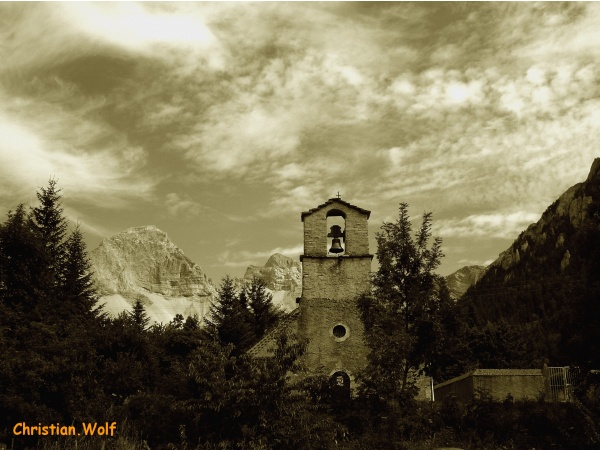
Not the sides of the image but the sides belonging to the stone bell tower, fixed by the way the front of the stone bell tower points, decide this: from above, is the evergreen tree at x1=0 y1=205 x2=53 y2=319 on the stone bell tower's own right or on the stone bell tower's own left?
on the stone bell tower's own right

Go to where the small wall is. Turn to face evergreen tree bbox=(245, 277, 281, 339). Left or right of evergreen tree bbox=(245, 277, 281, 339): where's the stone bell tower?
left

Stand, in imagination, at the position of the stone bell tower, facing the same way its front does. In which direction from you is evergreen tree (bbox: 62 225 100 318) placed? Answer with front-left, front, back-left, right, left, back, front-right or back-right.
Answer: back-right

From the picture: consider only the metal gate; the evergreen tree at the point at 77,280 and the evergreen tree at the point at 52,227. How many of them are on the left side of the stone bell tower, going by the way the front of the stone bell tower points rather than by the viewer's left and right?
1

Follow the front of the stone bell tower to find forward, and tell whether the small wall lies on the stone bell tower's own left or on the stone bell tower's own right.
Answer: on the stone bell tower's own left

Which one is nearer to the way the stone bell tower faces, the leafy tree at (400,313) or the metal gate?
the leafy tree

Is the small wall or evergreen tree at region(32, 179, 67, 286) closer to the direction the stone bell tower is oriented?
the small wall

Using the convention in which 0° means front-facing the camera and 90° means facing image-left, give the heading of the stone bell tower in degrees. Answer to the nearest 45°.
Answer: approximately 0°

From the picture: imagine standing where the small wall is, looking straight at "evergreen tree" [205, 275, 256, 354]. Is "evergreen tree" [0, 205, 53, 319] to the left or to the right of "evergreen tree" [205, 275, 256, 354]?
left

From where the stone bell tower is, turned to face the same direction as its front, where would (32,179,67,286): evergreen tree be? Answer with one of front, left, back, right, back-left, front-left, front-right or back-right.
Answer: back-right

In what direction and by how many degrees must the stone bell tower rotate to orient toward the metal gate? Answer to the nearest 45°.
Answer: approximately 90° to its left
